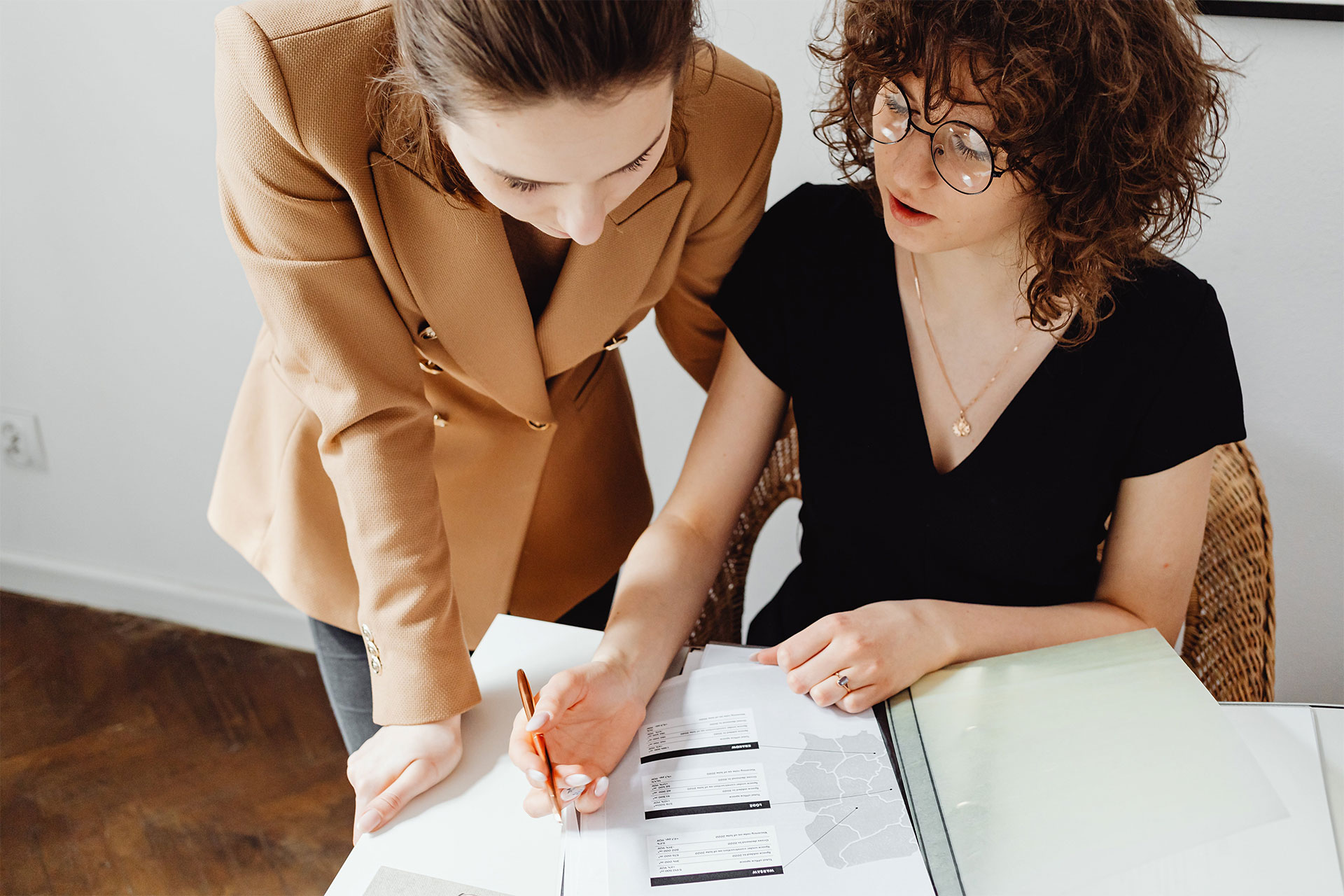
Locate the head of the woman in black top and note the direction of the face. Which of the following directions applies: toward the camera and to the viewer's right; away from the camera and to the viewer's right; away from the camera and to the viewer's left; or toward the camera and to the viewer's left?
toward the camera and to the viewer's left

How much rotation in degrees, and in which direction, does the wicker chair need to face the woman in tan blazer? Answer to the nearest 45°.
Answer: approximately 45° to its right

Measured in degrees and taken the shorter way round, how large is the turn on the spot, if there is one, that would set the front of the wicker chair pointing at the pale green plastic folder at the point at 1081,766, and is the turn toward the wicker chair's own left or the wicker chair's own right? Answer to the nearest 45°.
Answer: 0° — it already faces it

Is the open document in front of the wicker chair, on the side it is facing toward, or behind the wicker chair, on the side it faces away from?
in front

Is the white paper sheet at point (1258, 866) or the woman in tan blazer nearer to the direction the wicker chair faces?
the white paper sheet

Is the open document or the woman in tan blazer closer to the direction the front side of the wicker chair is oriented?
the open document

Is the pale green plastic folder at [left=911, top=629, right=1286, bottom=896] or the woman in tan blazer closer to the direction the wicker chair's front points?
the pale green plastic folder

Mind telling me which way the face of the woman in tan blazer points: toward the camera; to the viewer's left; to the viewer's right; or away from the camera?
toward the camera

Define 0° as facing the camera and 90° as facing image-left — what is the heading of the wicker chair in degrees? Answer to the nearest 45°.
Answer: approximately 0°
